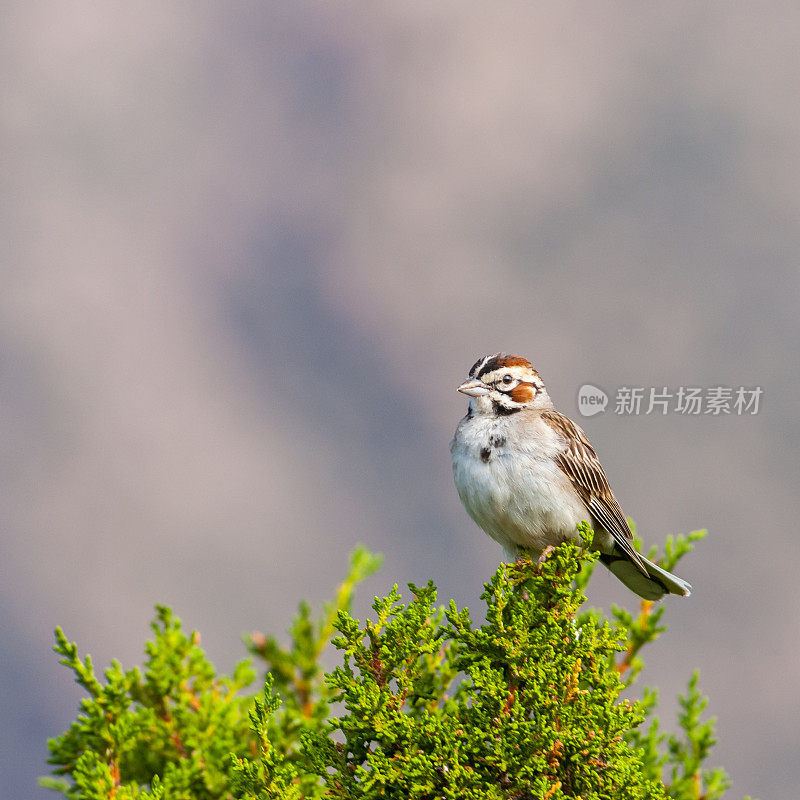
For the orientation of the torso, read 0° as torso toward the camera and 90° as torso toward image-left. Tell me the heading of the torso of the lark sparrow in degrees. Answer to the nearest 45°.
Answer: approximately 45°
